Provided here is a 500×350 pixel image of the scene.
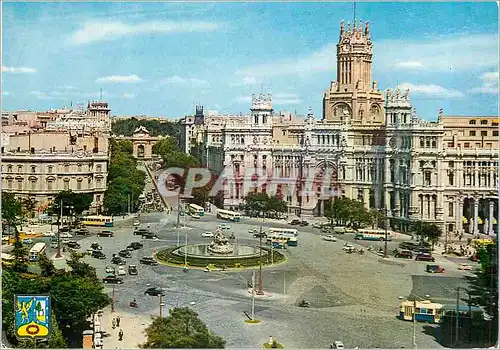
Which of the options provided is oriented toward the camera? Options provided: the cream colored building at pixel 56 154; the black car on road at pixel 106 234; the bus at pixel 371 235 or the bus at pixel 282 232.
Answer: the cream colored building

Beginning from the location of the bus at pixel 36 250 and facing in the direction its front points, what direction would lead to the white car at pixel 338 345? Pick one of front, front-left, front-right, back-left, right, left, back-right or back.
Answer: left

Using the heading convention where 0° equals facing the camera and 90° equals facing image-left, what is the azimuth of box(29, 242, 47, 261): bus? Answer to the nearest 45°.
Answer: approximately 45°

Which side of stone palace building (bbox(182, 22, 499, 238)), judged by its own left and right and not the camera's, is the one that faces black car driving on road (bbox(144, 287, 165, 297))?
front

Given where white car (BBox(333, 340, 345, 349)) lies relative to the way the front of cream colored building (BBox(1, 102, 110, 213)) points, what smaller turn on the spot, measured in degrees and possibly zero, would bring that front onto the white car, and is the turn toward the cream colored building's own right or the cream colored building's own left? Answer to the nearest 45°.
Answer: approximately 45° to the cream colored building's own left

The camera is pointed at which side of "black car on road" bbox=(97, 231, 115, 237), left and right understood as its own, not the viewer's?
left

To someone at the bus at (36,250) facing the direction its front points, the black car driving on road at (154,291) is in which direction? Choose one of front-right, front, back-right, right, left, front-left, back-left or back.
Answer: left

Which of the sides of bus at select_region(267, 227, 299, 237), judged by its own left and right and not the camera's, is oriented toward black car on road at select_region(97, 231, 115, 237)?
front

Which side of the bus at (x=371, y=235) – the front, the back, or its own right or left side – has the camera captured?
left

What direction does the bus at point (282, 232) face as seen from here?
to the viewer's left

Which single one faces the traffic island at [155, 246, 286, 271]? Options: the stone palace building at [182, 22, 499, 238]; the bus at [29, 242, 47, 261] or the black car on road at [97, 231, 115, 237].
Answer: the stone palace building

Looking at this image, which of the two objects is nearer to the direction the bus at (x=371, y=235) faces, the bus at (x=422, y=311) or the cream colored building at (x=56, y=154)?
the cream colored building
